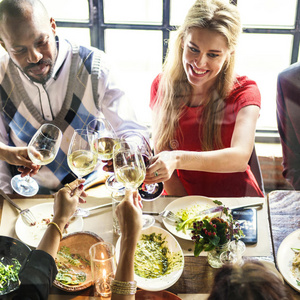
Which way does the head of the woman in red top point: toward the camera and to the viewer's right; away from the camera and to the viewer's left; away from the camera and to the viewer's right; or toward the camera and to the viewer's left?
toward the camera and to the viewer's left

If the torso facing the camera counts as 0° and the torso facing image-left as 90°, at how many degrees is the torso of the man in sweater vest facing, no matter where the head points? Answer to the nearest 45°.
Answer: approximately 0°

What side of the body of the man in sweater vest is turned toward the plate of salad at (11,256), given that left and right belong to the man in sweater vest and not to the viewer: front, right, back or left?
front

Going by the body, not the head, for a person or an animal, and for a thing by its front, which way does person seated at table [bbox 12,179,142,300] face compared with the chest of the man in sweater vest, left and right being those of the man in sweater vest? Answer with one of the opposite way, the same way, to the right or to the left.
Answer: the opposite way

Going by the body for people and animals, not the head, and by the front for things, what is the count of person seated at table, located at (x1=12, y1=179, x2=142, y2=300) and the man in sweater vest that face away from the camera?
1

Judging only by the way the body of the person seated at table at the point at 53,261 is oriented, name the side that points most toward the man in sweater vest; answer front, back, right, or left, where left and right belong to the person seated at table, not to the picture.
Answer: front

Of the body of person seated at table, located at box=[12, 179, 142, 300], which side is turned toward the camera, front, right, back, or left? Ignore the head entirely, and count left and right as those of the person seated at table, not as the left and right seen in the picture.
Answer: back

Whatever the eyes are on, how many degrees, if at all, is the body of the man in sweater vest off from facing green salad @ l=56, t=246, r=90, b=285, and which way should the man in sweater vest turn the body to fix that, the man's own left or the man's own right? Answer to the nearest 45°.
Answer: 0° — they already face it
